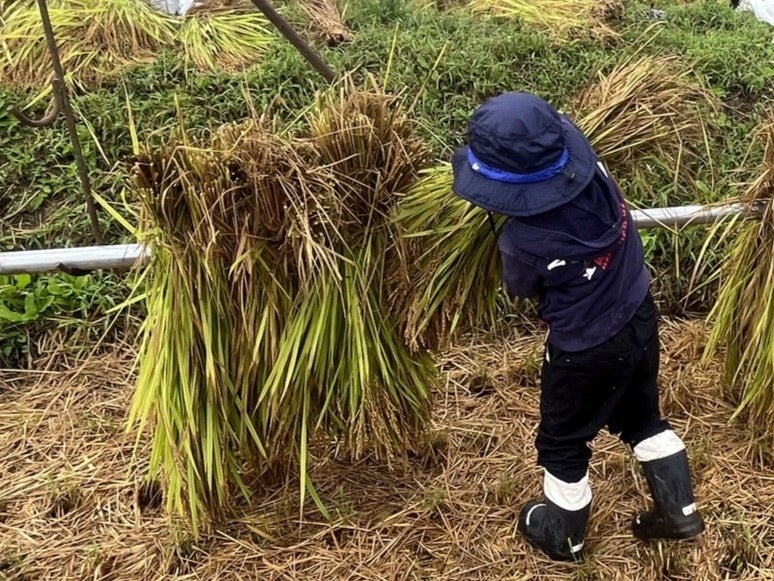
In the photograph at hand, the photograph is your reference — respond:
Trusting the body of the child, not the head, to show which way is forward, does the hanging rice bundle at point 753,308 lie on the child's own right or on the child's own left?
on the child's own right

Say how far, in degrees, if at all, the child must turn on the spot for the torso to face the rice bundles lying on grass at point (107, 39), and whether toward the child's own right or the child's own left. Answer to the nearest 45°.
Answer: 0° — they already face it

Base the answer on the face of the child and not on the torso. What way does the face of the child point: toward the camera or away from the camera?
away from the camera

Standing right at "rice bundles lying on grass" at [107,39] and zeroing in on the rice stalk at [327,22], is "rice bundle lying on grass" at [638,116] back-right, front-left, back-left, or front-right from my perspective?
front-right

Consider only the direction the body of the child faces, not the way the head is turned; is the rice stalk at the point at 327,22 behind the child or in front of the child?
in front

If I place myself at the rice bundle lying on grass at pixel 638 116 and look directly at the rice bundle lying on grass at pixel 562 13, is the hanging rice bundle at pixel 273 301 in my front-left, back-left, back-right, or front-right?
back-left

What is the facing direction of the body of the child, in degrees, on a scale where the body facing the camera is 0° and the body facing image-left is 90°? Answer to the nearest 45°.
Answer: approximately 135°

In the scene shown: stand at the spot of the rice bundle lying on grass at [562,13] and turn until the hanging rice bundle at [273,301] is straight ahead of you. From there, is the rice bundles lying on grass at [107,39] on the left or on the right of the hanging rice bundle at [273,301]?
right

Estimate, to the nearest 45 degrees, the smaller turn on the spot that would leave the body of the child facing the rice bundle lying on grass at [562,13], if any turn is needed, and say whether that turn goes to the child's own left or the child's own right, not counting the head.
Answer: approximately 45° to the child's own right

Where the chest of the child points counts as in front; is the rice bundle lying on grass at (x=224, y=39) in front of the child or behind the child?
in front
